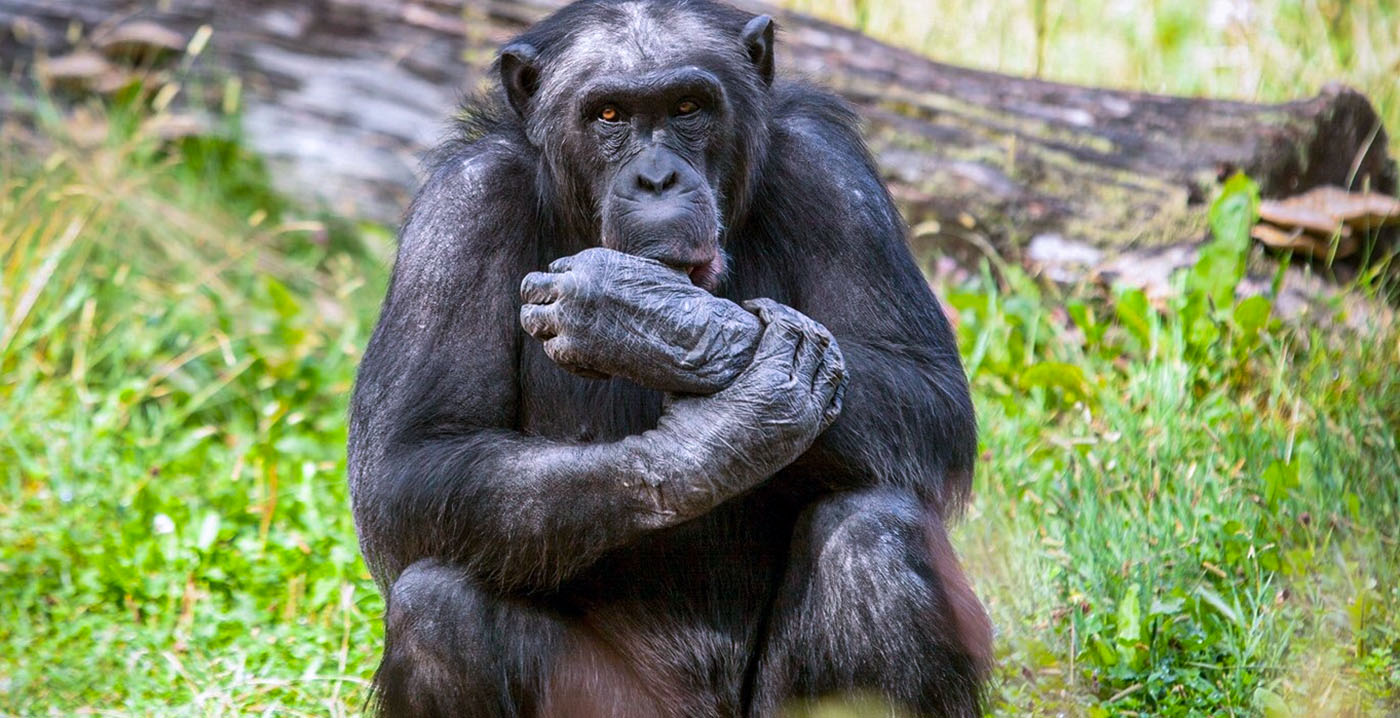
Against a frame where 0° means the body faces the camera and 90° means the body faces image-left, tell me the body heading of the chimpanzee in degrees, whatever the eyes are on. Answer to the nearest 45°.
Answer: approximately 0°

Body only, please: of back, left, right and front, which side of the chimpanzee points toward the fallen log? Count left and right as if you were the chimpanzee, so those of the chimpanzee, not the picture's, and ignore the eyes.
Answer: back
